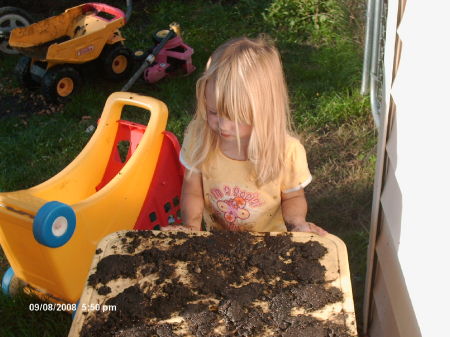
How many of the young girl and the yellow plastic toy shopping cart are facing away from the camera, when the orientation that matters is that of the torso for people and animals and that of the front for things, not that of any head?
0

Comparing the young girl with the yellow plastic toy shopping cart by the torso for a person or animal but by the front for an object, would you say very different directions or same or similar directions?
same or similar directions

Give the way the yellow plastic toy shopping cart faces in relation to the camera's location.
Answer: facing the viewer and to the left of the viewer

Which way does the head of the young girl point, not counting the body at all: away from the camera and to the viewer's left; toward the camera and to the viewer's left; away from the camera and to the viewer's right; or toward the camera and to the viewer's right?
toward the camera and to the viewer's left

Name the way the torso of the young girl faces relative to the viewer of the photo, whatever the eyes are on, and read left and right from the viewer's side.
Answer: facing the viewer

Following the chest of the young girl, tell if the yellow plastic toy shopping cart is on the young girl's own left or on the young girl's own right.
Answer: on the young girl's own right
